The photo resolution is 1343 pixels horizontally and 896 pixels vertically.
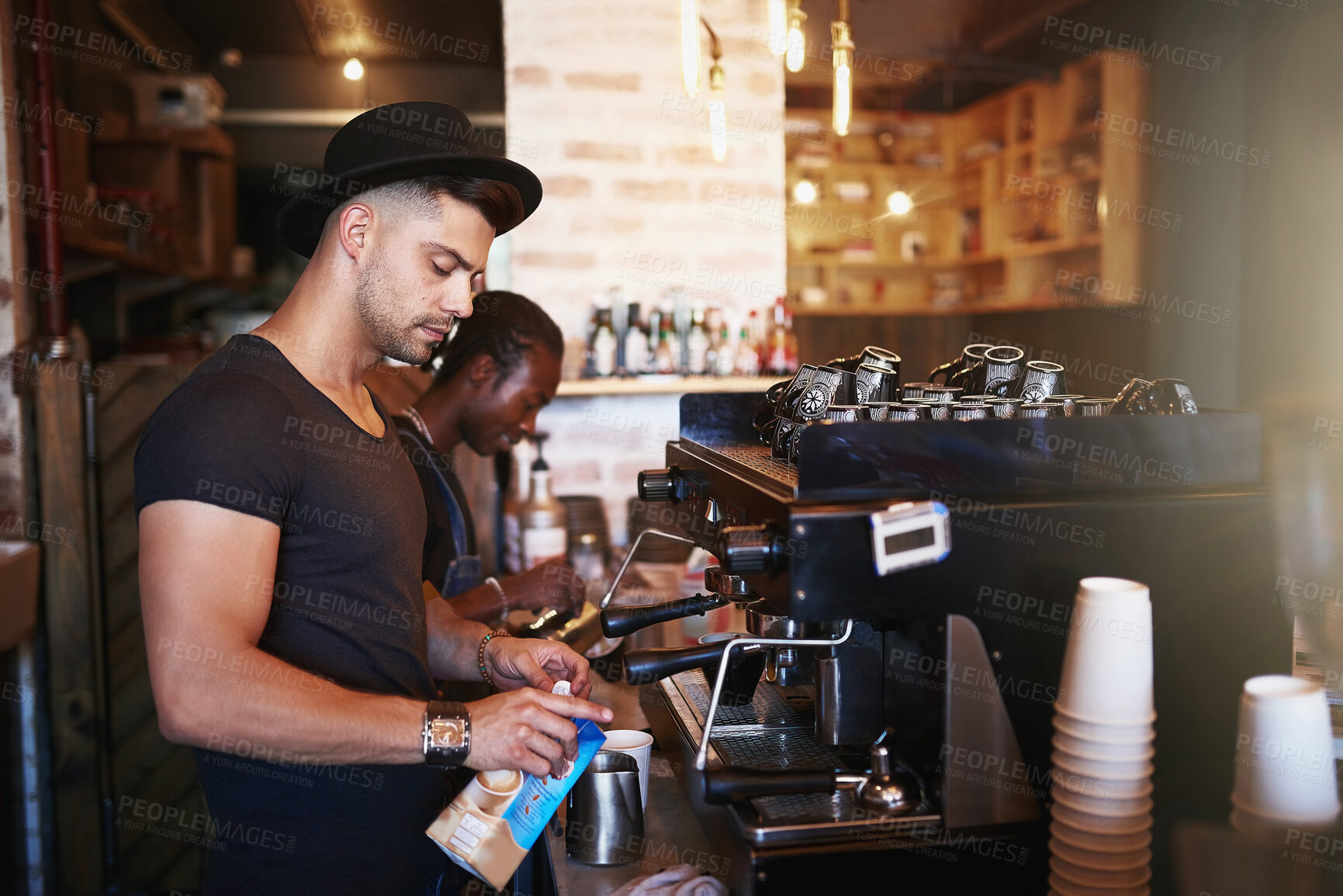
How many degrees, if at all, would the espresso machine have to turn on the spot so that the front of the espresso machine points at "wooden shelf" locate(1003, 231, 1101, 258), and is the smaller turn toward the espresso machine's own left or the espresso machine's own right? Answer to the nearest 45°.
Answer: approximately 90° to the espresso machine's own right

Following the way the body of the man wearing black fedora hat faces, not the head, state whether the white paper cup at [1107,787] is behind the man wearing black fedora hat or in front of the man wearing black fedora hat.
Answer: in front

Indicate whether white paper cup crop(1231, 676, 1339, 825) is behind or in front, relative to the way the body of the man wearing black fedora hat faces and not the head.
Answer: in front

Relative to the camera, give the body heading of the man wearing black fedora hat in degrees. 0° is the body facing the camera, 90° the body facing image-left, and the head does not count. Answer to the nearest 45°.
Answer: approximately 270°

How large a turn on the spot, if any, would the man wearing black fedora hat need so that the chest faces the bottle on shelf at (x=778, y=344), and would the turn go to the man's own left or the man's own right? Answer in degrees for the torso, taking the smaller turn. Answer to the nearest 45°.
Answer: approximately 45° to the man's own left

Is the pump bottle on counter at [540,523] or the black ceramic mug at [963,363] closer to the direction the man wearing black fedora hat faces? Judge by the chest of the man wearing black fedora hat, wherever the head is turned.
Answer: the black ceramic mug

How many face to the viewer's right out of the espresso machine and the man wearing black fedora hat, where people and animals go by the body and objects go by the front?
1

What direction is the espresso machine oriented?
to the viewer's left
